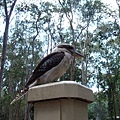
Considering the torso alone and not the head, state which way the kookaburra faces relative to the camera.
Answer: to the viewer's right

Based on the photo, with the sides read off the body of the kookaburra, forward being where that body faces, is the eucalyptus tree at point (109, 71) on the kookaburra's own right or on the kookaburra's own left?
on the kookaburra's own left
